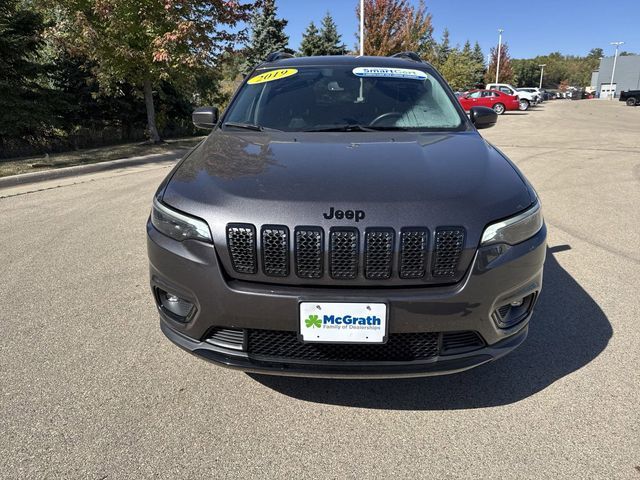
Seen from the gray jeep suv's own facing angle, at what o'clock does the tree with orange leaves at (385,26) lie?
The tree with orange leaves is roughly at 6 o'clock from the gray jeep suv.

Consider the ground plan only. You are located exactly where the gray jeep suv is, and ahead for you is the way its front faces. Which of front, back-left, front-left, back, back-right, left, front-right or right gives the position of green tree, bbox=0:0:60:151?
back-right

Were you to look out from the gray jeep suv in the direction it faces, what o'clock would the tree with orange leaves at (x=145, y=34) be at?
The tree with orange leaves is roughly at 5 o'clock from the gray jeep suv.

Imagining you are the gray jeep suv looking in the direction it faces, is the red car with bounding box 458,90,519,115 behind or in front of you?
behind

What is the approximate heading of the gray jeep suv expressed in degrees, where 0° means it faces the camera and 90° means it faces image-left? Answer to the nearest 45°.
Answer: approximately 0°

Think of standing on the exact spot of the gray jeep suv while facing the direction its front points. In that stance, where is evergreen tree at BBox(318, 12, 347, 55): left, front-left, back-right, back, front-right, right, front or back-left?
back

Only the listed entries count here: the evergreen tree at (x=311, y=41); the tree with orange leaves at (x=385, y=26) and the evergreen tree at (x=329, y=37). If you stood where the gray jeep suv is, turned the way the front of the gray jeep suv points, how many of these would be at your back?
3

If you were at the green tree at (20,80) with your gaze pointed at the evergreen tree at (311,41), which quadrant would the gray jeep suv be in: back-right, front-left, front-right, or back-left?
back-right

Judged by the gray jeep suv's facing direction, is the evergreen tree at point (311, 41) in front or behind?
behind

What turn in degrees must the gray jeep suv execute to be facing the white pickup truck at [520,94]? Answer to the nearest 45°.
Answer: approximately 180°

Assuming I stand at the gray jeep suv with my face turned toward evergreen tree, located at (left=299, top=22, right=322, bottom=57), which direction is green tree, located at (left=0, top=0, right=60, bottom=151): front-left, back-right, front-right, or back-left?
front-left
